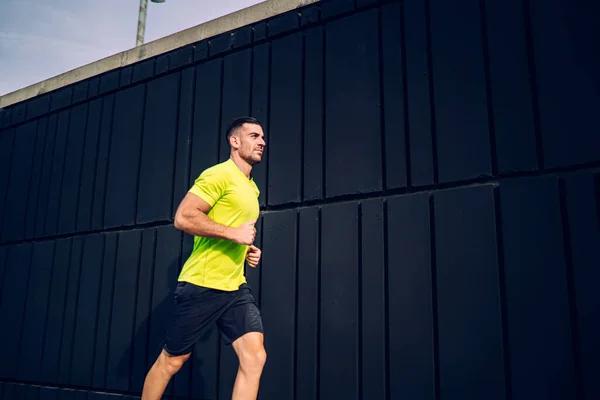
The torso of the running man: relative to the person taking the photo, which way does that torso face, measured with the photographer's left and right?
facing the viewer and to the right of the viewer

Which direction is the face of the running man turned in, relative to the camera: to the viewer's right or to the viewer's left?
to the viewer's right

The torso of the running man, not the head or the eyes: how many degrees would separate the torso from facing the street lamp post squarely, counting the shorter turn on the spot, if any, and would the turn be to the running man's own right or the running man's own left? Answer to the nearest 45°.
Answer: approximately 135° to the running man's own left
